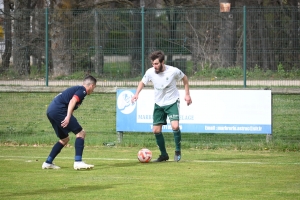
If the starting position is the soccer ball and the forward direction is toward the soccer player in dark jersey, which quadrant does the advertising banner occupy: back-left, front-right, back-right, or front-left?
back-right

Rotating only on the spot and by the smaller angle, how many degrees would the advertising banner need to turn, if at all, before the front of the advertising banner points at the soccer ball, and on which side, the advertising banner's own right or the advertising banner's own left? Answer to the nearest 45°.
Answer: approximately 45° to the advertising banner's own right

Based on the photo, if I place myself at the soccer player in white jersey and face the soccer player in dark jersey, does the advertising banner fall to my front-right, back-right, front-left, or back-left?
back-right

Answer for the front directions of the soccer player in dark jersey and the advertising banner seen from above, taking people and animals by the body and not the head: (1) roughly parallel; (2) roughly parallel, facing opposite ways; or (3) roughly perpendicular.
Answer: roughly perpendicular

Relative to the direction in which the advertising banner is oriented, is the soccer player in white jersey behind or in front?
in front

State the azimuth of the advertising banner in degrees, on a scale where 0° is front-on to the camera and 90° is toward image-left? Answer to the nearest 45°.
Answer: approximately 0°

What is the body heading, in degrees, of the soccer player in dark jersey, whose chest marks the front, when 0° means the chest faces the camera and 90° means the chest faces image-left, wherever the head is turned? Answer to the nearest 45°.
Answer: approximately 270°

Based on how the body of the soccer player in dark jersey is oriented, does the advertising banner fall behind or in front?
in front

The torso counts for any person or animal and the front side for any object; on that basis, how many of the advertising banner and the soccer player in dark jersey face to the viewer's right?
1
